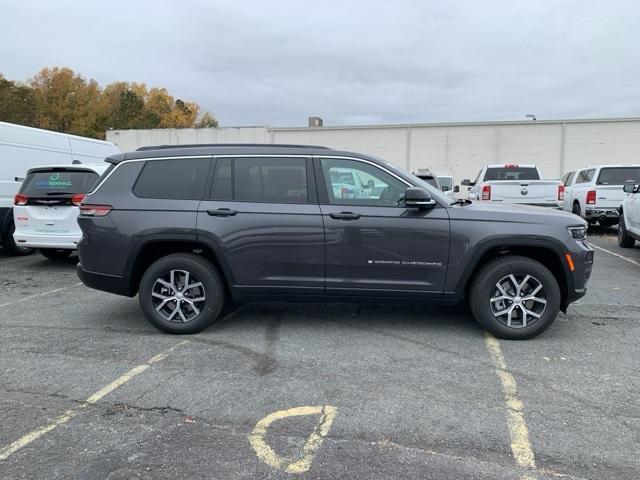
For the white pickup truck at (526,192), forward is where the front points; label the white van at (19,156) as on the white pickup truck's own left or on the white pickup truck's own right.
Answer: on the white pickup truck's own left

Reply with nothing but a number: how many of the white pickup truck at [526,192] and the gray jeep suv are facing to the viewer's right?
1

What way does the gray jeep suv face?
to the viewer's right

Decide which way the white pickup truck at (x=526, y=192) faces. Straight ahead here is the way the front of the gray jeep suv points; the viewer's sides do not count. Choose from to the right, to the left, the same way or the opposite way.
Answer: to the left

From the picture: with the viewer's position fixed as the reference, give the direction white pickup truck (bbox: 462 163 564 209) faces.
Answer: facing away from the viewer

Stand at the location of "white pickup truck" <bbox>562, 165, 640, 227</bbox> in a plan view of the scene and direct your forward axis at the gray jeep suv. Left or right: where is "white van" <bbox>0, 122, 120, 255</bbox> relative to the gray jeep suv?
right

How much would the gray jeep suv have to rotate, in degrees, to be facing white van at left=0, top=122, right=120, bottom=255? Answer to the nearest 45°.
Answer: approximately 135° to its left
